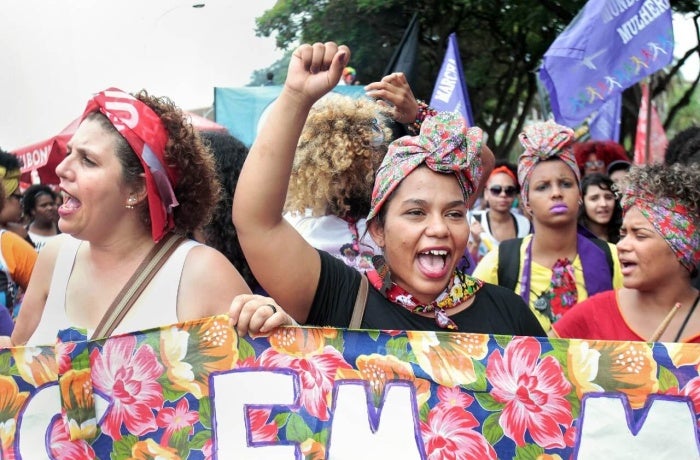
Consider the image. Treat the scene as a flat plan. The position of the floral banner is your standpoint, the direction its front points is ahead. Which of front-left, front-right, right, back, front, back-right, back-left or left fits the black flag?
back

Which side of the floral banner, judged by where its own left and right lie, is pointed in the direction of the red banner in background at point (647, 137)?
back

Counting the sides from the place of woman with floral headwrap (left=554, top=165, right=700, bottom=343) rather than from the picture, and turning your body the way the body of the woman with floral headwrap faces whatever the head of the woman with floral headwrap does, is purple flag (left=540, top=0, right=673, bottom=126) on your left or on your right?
on your right

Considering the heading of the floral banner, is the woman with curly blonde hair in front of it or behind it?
behind

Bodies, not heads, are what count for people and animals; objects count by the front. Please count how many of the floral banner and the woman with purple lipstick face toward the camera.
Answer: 2

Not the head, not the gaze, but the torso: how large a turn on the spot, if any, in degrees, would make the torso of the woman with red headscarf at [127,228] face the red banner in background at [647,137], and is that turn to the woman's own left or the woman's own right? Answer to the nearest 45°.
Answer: approximately 180°

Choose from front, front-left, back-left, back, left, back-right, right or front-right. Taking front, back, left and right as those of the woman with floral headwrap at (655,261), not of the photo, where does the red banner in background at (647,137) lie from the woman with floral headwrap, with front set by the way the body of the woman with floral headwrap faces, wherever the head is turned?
back-right

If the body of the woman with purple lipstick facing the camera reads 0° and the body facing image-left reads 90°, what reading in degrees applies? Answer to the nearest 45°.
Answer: approximately 0°

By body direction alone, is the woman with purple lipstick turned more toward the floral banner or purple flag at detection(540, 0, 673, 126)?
the floral banner
